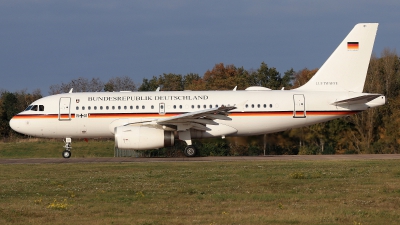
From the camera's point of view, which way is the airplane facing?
to the viewer's left
